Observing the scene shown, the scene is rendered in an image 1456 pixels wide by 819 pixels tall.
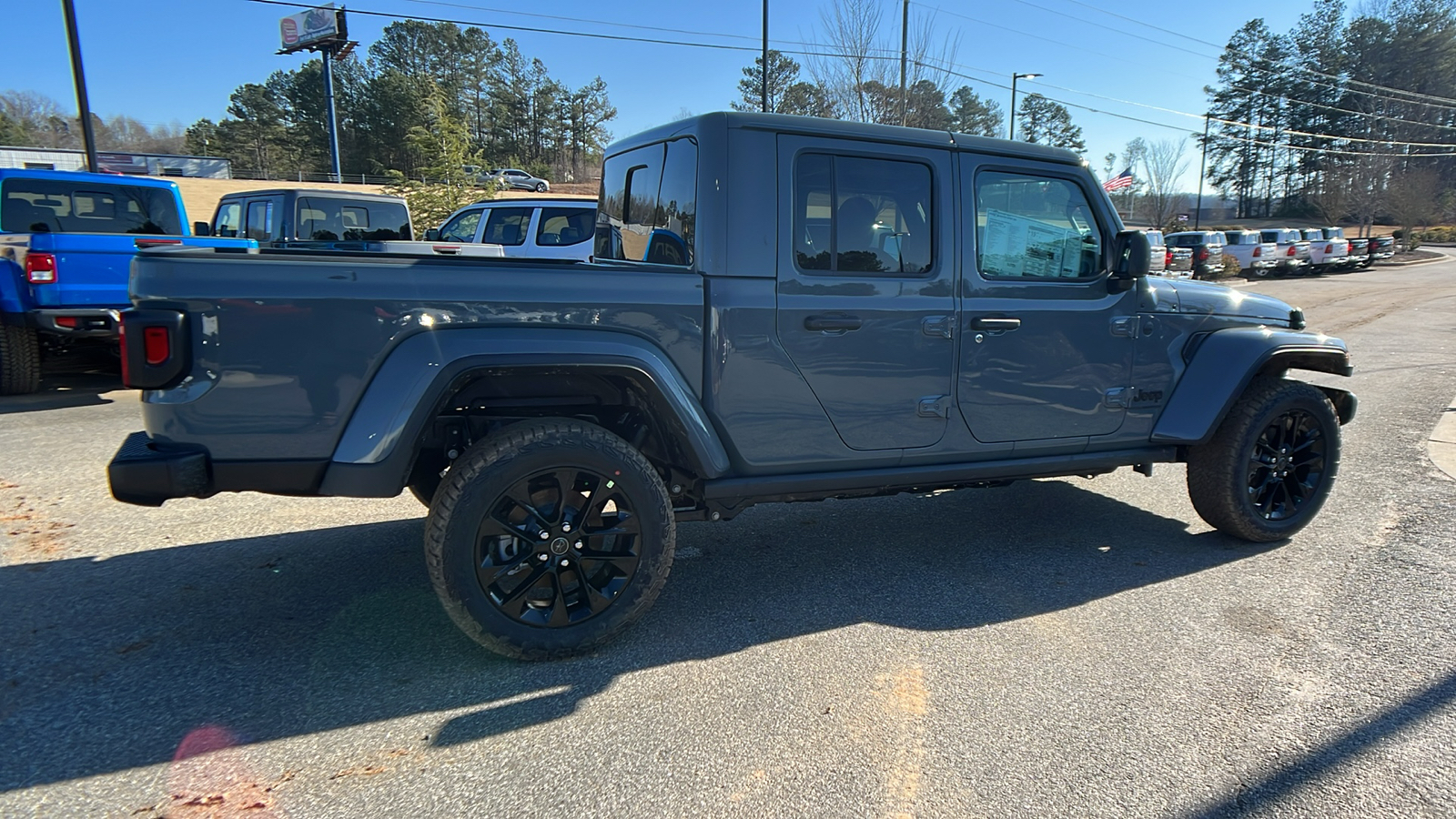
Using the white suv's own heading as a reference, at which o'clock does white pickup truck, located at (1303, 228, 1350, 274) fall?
The white pickup truck is roughly at 5 o'clock from the white suv.

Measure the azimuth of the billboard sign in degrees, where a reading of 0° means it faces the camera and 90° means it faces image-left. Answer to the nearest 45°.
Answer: approximately 45°

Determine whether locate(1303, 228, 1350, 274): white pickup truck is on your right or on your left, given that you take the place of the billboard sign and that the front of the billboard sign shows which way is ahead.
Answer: on your left

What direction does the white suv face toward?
to the viewer's left

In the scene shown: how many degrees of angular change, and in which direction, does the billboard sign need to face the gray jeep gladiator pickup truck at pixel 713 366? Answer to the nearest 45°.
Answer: approximately 45° to its left

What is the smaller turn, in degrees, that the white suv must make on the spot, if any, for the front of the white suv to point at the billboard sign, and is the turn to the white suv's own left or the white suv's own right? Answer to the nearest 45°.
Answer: approximately 90° to the white suv's own right

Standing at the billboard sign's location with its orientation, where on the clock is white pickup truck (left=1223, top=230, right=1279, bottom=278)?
The white pickup truck is roughly at 9 o'clock from the billboard sign.

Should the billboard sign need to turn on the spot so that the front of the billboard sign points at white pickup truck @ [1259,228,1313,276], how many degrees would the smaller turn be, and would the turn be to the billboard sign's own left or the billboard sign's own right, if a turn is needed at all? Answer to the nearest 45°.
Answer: approximately 90° to the billboard sign's own left

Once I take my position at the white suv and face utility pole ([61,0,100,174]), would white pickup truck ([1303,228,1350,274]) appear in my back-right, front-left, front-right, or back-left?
back-right

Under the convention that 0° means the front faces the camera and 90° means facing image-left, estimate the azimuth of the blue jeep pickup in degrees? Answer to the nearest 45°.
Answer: approximately 135°
